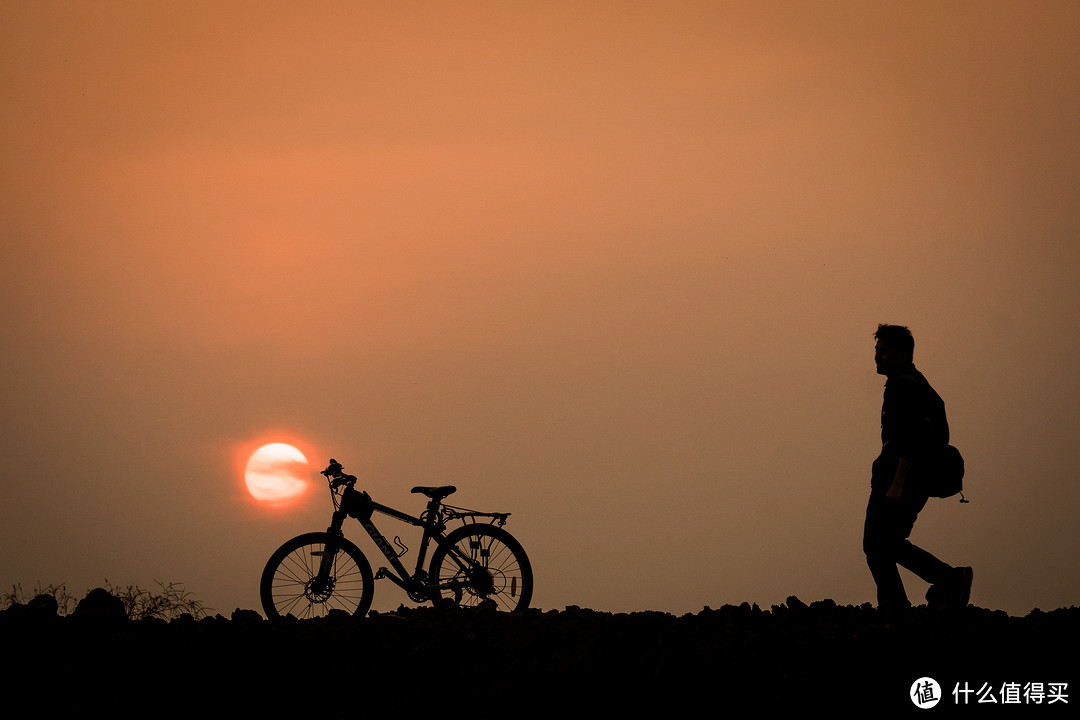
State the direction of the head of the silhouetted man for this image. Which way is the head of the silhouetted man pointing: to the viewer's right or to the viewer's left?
to the viewer's left

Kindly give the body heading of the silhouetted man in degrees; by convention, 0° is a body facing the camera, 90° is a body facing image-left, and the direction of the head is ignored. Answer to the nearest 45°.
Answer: approximately 90°

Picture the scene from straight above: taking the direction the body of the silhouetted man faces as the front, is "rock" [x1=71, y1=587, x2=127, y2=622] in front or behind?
in front
